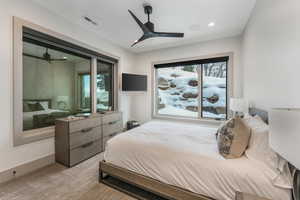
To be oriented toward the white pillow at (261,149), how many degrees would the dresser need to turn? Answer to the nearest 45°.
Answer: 0° — it already faces it

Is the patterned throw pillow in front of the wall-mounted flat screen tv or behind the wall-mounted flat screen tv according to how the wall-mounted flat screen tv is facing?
in front

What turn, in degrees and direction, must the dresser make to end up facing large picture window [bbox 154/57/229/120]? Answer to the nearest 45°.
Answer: approximately 45° to its left

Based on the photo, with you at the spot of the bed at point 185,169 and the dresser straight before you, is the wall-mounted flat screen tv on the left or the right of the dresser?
right

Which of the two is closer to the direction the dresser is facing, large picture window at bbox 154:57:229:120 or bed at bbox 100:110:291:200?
the bed

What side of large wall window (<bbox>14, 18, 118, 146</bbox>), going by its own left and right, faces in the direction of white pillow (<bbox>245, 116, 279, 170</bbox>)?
front

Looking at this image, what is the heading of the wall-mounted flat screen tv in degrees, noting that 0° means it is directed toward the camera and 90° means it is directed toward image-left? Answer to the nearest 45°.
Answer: approximately 315°

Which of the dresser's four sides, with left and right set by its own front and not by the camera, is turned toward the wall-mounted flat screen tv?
left

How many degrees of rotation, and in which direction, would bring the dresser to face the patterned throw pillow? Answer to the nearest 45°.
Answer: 0° — it already faces it

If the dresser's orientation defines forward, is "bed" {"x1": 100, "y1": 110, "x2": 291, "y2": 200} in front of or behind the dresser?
in front

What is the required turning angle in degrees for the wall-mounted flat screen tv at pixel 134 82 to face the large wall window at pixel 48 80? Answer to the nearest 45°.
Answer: approximately 90° to its right
